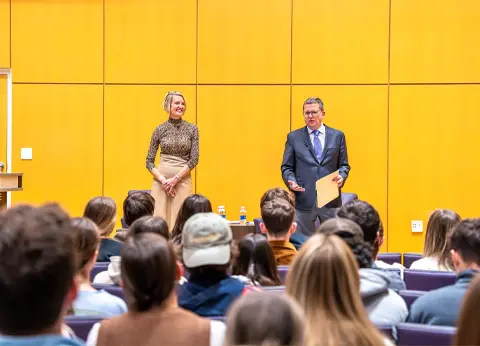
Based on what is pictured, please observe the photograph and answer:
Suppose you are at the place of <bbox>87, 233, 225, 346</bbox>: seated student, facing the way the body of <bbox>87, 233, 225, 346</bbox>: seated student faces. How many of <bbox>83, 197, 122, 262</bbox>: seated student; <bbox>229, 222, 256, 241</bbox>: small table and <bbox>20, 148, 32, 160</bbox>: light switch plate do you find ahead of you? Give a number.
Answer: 3

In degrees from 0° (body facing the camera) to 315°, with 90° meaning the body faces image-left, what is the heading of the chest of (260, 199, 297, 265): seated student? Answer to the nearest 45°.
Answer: approximately 180°

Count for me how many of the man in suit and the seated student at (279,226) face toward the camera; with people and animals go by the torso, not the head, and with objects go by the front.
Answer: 1

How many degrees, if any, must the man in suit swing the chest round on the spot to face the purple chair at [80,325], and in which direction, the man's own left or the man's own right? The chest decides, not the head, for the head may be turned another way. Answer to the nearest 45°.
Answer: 0° — they already face it

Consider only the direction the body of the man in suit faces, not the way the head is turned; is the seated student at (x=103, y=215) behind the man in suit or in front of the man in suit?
in front

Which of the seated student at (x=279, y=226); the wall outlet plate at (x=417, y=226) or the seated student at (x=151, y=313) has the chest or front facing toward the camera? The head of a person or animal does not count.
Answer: the wall outlet plate

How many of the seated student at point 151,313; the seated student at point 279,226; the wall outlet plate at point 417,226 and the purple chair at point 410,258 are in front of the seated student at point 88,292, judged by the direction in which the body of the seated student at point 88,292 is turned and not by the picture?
3

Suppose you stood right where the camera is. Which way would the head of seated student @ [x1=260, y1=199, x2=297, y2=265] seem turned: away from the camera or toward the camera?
away from the camera

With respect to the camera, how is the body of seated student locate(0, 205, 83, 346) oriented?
away from the camera

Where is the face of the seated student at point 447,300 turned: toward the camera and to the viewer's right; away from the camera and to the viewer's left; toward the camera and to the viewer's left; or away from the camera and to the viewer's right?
away from the camera and to the viewer's left

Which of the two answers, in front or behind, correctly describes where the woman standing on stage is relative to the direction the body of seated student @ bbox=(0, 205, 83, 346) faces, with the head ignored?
in front

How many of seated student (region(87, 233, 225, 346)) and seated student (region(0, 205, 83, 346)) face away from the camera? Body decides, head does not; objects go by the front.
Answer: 2

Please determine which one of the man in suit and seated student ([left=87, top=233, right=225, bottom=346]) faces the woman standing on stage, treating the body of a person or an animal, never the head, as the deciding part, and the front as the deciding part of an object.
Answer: the seated student

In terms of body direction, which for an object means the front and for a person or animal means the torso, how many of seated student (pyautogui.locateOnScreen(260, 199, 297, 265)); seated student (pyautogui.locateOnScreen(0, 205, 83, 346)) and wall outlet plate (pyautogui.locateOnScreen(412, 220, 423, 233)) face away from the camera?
2

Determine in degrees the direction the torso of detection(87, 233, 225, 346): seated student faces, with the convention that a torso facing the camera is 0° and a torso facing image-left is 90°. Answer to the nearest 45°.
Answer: approximately 180°

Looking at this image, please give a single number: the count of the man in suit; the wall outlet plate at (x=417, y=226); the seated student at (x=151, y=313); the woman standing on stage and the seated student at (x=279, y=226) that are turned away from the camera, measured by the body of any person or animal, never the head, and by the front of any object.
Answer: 2
